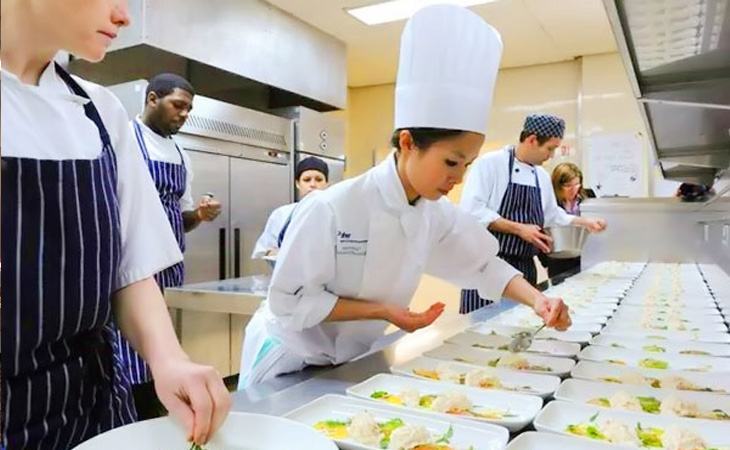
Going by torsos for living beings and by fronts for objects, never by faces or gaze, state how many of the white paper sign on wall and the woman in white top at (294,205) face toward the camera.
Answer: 2

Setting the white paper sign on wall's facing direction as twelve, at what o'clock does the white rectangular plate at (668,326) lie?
The white rectangular plate is roughly at 12 o'clock from the white paper sign on wall.

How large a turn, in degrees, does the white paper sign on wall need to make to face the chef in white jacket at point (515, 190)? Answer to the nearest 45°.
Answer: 0° — it already faces them

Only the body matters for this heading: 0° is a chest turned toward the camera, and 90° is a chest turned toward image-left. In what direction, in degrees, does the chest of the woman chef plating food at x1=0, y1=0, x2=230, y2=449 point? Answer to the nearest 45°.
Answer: approximately 315°

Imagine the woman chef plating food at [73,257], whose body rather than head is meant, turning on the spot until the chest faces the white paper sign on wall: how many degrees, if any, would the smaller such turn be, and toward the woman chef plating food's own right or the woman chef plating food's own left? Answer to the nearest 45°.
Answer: approximately 90° to the woman chef plating food's own left

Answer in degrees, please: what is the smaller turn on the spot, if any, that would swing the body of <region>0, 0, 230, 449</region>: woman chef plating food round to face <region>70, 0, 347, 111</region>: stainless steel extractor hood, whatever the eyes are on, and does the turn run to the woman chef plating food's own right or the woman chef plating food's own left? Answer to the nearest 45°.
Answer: approximately 135° to the woman chef plating food's own left

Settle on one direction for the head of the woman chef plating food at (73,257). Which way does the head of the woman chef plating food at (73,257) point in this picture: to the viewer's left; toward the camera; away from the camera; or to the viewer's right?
to the viewer's right

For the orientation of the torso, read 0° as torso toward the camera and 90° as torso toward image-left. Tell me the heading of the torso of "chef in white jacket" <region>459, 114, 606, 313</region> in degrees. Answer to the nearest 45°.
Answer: approximately 315°

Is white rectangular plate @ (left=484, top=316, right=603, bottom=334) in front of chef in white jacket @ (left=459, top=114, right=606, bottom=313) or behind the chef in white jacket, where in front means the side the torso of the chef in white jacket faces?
in front

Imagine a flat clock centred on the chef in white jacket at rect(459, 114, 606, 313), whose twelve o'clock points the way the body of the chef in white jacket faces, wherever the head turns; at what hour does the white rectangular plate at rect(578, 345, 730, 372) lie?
The white rectangular plate is roughly at 1 o'clock from the chef in white jacket.

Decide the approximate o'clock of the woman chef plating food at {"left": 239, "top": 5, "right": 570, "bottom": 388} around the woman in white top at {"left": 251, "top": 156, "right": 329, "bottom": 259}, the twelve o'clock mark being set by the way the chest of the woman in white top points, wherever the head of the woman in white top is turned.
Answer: The woman chef plating food is roughly at 12 o'clock from the woman in white top.

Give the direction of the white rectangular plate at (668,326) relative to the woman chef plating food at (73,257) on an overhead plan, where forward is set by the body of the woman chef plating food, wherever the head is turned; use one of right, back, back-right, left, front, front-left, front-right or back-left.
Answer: front-left

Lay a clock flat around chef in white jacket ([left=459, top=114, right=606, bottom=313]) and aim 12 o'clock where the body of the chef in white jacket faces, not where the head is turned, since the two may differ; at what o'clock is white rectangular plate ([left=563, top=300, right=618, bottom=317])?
The white rectangular plate is roughly at 1 o'clock from the chef in white jacket.
